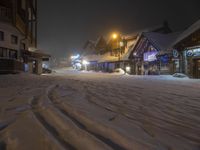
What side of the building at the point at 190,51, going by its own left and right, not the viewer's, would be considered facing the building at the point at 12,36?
front

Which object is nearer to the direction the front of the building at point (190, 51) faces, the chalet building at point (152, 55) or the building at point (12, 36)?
the building

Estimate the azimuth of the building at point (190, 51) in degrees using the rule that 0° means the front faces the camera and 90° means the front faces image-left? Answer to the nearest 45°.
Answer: approximately 45°

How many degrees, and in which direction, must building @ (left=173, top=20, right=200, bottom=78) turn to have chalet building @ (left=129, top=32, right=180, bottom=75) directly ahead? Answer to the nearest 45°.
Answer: approximately 90° to its right

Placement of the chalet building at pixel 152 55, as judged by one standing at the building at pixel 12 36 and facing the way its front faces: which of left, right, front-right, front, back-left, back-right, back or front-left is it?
front-left

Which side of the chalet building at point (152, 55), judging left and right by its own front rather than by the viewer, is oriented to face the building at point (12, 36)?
front

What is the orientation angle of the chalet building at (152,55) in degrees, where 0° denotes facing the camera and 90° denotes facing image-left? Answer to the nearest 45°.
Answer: approximately 45°

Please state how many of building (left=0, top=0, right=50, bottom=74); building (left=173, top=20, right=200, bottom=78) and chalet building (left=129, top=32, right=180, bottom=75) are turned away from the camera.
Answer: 0

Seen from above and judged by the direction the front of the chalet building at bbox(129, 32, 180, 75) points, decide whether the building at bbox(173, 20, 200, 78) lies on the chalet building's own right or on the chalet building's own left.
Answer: on the chalet building's own left

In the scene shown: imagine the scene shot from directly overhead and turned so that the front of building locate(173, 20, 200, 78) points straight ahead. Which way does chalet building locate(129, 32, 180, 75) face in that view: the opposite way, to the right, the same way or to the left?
the same way
